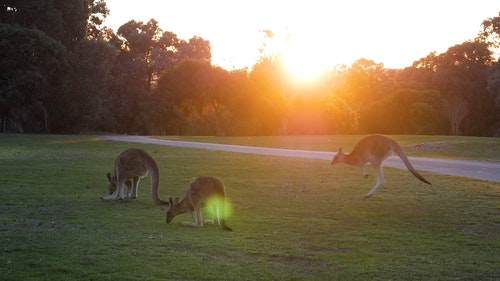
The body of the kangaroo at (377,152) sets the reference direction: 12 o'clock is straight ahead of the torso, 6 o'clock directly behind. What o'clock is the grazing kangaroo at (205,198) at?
the grazing kangaroo at (205,198) is roughly at 10 o'clock from the kangaroo at (377,152).

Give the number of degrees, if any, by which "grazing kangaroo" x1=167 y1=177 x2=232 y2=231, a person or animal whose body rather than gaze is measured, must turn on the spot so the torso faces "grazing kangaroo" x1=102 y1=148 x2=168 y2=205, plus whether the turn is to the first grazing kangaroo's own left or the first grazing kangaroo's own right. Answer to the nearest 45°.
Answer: approximately 45° to the first grazing kangaroo's own right

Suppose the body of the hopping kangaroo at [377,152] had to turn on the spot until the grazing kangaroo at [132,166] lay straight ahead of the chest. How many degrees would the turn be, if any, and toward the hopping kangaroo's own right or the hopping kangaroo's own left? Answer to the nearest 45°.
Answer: approximately 45° to the hopping kangaroo's own left

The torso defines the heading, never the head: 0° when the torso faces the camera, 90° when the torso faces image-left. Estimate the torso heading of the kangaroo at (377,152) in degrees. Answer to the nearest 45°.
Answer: approximately 90°

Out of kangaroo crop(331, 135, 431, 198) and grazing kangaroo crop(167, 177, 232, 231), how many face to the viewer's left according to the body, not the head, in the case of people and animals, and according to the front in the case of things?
2

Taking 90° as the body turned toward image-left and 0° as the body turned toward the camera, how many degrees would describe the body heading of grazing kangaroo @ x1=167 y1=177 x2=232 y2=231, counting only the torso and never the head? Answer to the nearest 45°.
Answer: approximately 90°

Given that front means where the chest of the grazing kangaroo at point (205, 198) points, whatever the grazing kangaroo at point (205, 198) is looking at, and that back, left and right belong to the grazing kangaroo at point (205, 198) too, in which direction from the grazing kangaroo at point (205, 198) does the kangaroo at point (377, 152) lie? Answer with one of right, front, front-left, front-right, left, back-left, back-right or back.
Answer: back-right
